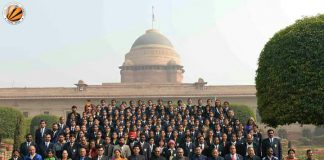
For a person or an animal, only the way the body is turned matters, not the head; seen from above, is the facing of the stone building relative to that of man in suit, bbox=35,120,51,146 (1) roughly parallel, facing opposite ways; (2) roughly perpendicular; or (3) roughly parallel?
roughly parallel

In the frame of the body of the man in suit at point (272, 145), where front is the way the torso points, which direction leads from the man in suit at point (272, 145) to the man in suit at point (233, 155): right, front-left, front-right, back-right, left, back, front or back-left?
front-right

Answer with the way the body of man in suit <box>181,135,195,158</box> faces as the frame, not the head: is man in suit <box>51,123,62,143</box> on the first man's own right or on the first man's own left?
on the first man's own right

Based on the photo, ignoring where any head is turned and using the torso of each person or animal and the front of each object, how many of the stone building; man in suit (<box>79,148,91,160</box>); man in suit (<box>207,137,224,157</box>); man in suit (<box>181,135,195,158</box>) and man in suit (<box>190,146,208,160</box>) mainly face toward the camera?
5

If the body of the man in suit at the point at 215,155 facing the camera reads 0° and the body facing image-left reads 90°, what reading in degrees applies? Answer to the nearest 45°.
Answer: approximately 0°

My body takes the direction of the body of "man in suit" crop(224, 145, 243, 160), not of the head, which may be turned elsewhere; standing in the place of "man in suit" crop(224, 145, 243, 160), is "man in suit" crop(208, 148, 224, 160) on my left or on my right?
on my right

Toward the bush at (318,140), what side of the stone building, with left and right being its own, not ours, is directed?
left

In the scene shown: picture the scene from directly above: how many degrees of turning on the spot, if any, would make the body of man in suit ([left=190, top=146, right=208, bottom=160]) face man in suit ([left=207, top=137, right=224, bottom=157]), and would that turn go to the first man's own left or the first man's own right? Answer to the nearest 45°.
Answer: approximately 135° to the first man's own left

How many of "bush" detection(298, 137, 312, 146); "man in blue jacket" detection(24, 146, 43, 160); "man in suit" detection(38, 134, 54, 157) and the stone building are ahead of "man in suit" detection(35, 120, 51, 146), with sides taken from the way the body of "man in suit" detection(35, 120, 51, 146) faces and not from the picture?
2

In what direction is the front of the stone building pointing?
toward the camera

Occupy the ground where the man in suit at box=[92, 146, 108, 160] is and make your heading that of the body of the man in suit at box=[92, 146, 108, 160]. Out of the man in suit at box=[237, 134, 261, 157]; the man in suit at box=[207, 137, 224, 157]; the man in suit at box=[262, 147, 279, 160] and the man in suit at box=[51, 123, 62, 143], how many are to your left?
3

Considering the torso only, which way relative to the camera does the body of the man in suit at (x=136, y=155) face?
toward the camera

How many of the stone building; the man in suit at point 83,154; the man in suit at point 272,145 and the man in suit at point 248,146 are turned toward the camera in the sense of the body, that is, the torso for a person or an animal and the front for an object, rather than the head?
4

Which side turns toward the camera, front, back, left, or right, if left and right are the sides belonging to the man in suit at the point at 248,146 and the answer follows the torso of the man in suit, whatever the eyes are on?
front

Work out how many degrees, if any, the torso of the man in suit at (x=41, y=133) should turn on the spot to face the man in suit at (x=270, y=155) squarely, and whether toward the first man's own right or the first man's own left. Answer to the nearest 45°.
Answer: approximately 45° to the first man's own left
